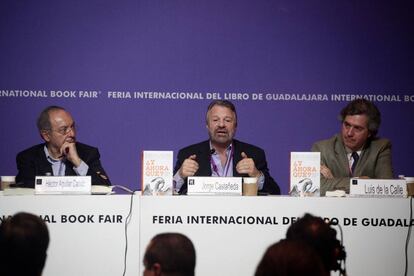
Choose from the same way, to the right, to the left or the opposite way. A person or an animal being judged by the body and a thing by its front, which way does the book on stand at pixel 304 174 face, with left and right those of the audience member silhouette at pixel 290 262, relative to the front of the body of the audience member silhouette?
the opposite way

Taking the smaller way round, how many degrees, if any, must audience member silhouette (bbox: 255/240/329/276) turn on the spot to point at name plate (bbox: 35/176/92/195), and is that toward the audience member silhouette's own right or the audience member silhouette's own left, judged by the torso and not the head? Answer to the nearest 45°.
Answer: approximately 45° to the audience member silhouette's own left

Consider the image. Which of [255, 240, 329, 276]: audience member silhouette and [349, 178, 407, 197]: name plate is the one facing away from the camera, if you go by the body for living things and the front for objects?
the audience member silhouette

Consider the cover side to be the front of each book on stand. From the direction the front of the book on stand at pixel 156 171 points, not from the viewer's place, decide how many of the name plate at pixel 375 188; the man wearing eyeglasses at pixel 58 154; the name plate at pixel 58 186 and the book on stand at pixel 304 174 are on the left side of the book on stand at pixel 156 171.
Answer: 2

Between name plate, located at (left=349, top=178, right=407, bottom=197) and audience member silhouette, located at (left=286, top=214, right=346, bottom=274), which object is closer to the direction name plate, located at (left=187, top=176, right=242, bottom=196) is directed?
the audience member silhouette

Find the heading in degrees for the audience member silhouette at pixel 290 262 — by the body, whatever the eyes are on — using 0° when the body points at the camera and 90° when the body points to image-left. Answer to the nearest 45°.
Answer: approximately 180°

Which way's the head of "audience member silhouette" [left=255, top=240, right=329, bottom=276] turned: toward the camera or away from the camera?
away from the camera

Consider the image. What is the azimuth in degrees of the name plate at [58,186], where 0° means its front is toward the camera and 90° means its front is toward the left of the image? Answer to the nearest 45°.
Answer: approximately 0°

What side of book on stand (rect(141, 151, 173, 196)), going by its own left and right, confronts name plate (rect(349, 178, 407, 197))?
left

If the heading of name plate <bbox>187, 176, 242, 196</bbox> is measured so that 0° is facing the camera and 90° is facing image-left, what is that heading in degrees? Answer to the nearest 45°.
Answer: approximately 0°

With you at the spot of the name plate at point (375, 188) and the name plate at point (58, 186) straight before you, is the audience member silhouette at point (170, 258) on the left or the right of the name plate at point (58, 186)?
left

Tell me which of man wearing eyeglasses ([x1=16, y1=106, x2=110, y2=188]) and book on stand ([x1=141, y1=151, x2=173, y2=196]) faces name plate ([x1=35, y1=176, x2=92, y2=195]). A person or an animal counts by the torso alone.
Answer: the man wearing eyeglasses
